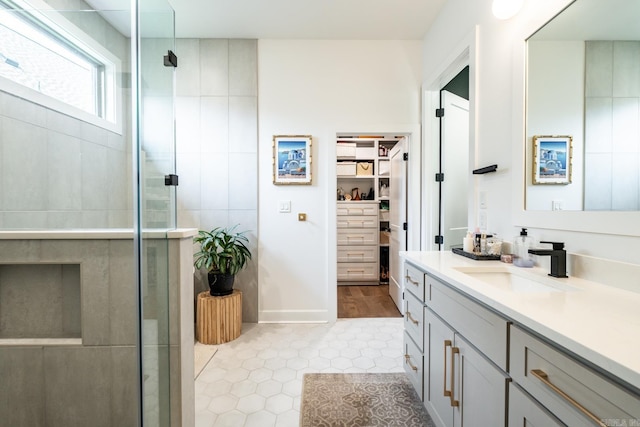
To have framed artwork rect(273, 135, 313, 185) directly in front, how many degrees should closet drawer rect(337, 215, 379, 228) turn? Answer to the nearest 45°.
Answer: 0° — it already faces it

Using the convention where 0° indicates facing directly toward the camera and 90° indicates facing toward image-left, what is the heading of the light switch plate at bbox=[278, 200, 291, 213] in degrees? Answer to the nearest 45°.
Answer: approximately 0°

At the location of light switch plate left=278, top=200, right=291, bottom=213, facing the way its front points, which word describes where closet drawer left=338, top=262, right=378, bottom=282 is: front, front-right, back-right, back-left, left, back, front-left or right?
back-left

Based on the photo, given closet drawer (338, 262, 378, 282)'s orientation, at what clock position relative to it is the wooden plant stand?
The wooden plant stand is roughly at 1 o'clock from the closet drawer.
